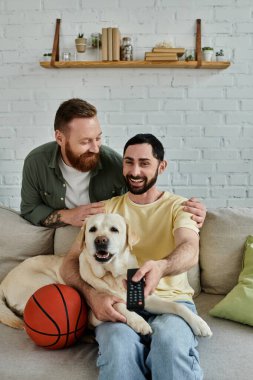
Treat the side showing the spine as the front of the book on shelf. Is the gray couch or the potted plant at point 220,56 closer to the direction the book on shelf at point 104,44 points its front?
the gray couch

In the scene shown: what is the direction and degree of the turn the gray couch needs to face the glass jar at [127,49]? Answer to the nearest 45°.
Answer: approximately 180°

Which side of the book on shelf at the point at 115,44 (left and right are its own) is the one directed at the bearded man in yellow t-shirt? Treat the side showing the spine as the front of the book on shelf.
front

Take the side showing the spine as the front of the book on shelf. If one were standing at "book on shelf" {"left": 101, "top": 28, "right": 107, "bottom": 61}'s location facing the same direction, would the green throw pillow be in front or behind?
in front

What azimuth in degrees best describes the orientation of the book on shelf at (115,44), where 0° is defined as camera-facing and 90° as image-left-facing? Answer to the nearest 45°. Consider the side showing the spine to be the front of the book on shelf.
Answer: approximately 0°

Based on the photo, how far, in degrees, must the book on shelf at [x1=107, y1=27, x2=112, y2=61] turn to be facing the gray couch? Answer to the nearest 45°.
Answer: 0° — it already faces it

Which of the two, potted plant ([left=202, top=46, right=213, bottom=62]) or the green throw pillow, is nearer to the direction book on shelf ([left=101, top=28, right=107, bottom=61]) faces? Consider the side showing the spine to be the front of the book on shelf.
the green throw pillow

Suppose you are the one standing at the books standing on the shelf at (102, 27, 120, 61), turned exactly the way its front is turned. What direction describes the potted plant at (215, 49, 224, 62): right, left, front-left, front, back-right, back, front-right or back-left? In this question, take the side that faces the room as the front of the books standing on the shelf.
left

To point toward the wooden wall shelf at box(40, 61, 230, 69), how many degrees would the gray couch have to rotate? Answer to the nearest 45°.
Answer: approximately 180°

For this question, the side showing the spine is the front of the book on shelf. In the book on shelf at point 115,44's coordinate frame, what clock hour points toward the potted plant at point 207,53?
The potted plant is roughly at 9 o'clock from the book on shelf.
